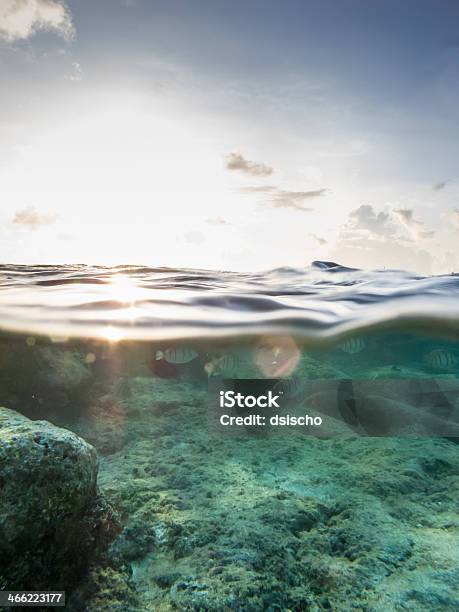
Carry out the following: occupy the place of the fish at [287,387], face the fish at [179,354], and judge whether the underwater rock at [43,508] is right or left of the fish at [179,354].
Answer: left
